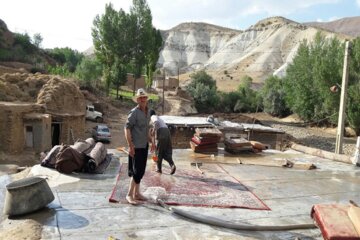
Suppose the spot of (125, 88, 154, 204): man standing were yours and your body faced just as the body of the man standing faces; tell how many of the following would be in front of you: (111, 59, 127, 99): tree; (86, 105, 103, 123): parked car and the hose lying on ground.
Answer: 1

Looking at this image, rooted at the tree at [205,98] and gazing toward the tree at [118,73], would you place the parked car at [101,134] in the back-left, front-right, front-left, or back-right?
front-left

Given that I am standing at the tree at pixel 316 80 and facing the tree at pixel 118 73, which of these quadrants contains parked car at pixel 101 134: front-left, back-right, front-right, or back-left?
front-left

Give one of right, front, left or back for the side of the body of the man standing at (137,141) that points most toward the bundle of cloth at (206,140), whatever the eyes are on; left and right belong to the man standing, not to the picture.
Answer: left

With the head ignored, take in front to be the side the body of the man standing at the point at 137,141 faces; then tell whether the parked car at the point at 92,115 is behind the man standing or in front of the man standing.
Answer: behind

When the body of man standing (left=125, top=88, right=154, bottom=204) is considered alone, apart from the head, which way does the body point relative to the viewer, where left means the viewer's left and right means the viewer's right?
facing the viewer and to the right of the viewer

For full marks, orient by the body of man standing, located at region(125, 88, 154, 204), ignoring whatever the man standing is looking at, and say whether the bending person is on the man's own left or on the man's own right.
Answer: on the man's own left

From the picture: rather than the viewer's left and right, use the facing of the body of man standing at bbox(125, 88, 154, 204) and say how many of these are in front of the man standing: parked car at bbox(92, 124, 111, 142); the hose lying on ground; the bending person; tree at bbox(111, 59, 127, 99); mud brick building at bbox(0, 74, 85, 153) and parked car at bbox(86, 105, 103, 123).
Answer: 1

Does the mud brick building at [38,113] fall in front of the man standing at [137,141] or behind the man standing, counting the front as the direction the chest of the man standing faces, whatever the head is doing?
behind

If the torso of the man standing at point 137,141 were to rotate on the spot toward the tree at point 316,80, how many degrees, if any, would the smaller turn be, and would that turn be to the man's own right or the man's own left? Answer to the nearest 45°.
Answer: approximately 90° to the man's own left

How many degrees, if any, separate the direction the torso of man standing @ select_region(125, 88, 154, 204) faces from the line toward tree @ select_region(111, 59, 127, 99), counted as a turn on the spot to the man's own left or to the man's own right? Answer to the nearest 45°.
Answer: approximately 135° to the man's own left
